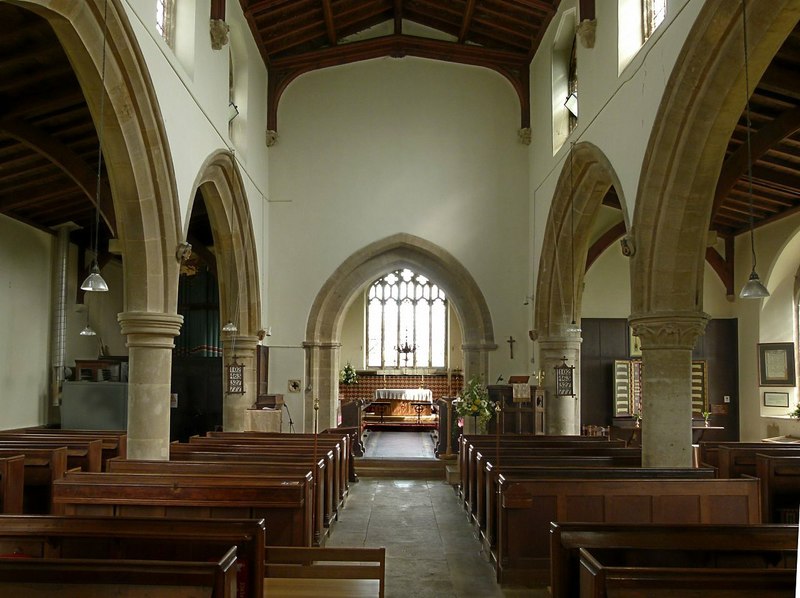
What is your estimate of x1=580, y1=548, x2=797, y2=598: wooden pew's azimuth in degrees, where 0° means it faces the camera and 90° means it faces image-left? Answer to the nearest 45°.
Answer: approximately 180°

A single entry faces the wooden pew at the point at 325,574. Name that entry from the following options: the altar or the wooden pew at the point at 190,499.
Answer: the altar

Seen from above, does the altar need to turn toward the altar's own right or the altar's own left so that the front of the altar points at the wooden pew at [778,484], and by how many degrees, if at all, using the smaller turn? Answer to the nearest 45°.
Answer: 0° — it already faces it

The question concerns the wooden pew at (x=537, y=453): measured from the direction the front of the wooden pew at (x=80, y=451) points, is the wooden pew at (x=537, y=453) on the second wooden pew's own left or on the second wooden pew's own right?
on the second wooden pew's own right

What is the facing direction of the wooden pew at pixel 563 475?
away from the camera

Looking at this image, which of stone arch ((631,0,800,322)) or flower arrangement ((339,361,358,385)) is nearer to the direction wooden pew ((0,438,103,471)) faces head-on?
the flower arrangement

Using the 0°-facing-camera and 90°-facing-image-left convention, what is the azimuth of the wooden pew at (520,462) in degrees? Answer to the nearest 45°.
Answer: approximately 180°

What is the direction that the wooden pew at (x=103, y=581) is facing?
away from the camera

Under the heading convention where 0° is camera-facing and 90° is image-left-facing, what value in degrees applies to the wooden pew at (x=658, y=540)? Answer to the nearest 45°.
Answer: approximately 180°

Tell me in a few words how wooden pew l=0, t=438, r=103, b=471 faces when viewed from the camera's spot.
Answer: facing away from the viewer
